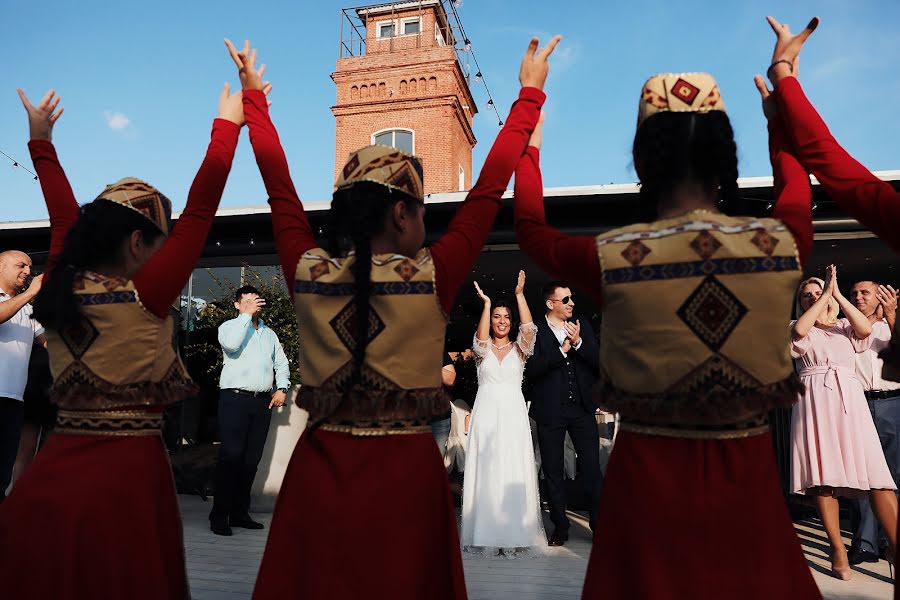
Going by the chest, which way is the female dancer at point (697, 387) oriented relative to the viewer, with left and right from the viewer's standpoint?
facing away from the viewer

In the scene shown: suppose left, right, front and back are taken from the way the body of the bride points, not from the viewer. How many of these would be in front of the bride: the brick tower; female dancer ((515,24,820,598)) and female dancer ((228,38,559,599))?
2

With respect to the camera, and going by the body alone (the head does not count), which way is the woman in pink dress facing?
toward the camera

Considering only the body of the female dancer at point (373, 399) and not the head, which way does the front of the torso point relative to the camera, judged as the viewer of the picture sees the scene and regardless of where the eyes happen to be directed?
away from the camera

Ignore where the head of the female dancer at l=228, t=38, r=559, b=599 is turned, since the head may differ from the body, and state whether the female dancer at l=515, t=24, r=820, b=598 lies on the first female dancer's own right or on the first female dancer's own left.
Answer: on the first female dancer's own right

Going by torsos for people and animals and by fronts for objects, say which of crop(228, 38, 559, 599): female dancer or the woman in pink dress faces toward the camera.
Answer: the woman in pink dress

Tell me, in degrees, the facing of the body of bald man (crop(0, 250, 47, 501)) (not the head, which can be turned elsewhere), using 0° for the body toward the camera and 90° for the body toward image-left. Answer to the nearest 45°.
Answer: approximately 315°

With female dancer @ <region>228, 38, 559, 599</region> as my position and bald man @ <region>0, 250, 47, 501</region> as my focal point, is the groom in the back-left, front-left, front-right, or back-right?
front-right

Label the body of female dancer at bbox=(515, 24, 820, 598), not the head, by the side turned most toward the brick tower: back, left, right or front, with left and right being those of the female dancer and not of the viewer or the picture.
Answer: front

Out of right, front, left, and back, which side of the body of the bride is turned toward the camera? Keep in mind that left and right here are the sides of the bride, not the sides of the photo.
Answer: front

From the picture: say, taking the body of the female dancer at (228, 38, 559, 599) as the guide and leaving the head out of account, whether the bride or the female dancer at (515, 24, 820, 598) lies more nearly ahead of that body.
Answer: the bride

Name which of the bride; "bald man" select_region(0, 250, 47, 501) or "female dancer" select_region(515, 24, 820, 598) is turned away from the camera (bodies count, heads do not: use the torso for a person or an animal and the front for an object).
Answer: the female dancer

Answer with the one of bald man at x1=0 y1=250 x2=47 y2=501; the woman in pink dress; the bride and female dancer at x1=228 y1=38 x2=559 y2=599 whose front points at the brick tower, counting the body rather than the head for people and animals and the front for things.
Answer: the female dancer

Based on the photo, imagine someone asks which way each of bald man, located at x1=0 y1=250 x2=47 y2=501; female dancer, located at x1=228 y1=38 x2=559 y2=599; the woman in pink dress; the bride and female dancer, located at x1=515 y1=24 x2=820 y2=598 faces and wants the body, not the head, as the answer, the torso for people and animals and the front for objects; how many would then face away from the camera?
2

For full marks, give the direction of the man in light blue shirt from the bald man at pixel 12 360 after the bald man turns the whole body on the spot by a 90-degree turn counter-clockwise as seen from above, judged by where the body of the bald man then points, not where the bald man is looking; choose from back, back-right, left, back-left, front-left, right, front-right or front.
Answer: front-right

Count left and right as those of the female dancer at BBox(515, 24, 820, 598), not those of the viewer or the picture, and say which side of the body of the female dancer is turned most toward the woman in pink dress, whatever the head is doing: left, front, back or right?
front

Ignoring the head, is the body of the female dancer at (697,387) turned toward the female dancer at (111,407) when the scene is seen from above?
no

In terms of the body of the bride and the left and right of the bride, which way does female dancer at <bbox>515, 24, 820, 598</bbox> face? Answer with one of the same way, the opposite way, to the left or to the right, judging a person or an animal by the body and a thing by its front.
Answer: the opposite way

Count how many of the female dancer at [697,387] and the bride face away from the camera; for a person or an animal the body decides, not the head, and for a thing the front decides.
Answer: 1

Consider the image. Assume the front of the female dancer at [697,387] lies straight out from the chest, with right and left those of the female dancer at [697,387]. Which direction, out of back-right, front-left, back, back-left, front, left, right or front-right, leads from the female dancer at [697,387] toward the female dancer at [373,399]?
left

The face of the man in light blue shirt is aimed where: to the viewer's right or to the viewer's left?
to the viewer's right

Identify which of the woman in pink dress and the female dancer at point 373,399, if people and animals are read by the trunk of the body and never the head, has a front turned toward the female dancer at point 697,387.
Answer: the woman in pink dress

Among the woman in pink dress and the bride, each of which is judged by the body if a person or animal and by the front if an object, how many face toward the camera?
2
